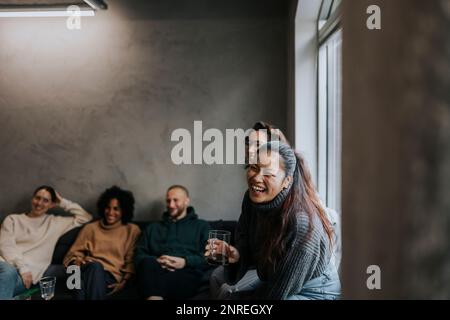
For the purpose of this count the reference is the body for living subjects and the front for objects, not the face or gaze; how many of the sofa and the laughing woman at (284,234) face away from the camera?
0

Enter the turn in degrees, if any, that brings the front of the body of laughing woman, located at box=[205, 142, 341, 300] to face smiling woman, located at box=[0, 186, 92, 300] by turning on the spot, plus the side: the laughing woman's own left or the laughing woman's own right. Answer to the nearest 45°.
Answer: approximately 90° to the laughing woman's own right

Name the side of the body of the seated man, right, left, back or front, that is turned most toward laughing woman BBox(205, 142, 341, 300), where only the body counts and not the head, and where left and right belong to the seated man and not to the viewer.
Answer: front

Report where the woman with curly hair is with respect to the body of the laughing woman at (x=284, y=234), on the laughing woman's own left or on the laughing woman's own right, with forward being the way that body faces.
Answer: on the laughing woman's own right

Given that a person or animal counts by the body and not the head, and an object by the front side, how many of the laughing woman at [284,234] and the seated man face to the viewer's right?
0

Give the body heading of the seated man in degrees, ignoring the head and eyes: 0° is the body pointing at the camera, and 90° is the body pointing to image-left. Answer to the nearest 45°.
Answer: approximately 0°

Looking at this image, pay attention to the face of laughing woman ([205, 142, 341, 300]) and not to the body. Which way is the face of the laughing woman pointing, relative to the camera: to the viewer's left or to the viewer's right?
to the viewer's left

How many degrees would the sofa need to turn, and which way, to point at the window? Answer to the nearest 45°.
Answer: approximately 90° to its left
